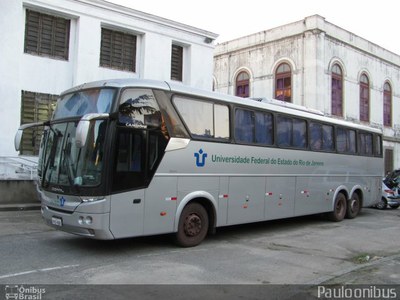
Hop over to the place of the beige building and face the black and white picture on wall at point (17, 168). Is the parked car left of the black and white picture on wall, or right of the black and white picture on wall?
left

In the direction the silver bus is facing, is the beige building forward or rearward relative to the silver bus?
rearward

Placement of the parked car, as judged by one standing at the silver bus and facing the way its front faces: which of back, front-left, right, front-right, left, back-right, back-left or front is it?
back

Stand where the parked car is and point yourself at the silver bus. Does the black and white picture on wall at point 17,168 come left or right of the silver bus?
right

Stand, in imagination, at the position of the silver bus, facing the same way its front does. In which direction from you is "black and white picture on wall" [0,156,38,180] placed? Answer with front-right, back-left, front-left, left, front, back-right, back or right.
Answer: right

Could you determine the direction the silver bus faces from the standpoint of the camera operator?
facing the viewer and to the left of the viewer

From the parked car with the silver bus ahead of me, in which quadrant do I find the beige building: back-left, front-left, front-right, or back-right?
back-right
